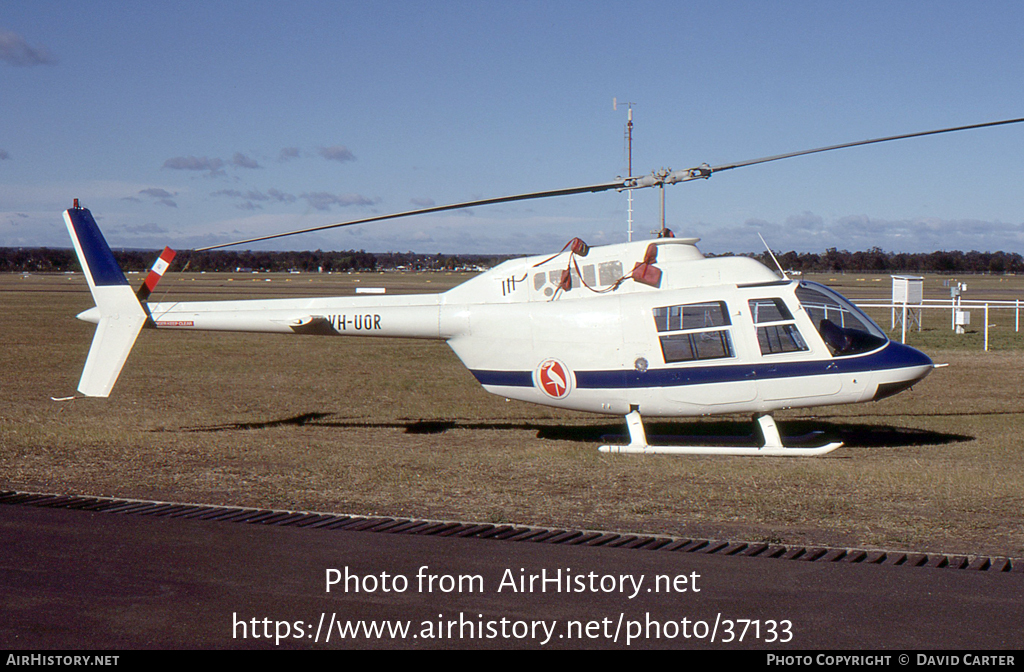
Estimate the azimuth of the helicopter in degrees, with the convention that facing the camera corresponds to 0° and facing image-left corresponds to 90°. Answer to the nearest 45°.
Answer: approximately 270°
